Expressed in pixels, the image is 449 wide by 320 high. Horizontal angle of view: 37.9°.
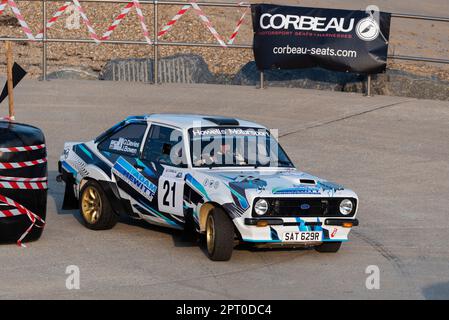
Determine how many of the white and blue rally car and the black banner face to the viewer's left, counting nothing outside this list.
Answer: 0

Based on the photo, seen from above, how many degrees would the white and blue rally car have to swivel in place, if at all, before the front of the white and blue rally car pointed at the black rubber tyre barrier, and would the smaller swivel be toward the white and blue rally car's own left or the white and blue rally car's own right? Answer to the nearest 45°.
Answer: approximately 135° to the white and blue rally car's own right

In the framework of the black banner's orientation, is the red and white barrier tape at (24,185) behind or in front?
in front

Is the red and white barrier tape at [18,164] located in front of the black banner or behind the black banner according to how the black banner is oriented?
in front

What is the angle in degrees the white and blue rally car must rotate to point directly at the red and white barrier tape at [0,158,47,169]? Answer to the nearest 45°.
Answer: approximately 135° to its right

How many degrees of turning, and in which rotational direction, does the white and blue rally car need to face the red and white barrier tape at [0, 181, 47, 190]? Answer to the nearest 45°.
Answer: approximately 135° to its right

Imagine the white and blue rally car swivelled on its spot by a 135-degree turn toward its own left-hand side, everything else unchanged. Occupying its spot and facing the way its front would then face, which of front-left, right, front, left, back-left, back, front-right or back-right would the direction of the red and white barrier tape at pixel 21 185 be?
left

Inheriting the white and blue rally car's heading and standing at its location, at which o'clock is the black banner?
The black banner is roughly at 8 o'clock from the white and blue rally car.

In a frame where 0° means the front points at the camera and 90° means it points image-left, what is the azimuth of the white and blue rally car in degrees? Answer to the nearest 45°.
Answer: approximately 315°

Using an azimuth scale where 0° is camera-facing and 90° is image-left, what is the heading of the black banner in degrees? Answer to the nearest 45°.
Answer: approximately 0°
